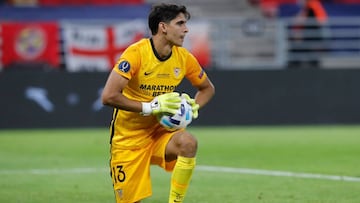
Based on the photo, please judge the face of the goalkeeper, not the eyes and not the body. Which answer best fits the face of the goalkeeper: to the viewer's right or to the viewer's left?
to the viewer's right

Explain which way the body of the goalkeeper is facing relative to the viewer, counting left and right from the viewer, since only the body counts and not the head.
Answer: facing the viewer and to the right of the viewer
